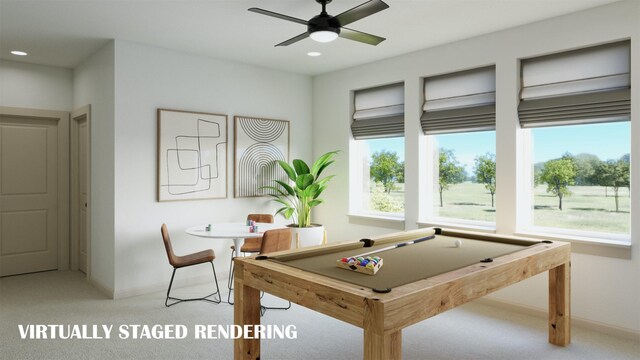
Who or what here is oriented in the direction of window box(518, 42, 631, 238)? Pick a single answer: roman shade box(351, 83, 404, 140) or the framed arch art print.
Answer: the framed arch art print

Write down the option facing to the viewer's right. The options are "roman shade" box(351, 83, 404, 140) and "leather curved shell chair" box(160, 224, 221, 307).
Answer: the leather curved shell chair

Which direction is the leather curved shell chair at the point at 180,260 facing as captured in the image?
to the viewer's right

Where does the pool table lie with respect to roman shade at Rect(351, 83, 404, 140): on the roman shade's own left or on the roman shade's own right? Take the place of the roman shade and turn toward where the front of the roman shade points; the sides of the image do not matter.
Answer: on the roman shade's own left

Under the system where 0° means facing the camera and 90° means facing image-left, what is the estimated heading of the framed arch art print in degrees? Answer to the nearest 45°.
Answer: approximately 315°

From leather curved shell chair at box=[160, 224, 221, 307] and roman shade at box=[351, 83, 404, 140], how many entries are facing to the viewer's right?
1

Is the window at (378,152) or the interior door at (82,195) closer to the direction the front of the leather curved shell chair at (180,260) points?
the window

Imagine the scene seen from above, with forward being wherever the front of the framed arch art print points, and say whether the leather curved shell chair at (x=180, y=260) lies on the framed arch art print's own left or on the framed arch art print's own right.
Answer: on the framed arch art print's own right

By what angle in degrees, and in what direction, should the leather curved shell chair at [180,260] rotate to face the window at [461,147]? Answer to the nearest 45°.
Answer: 0° — it already faces it

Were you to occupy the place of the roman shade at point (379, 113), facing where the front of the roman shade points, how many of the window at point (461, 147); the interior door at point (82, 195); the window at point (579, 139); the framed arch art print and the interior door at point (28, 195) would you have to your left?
2

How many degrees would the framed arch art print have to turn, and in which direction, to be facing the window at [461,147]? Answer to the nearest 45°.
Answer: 0° — it already faces it

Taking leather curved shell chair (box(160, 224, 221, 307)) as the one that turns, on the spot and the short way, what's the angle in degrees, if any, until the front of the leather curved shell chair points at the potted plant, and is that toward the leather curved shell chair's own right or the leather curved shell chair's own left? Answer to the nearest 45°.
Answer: approximately 45° to the leather curved shell chair's own left
